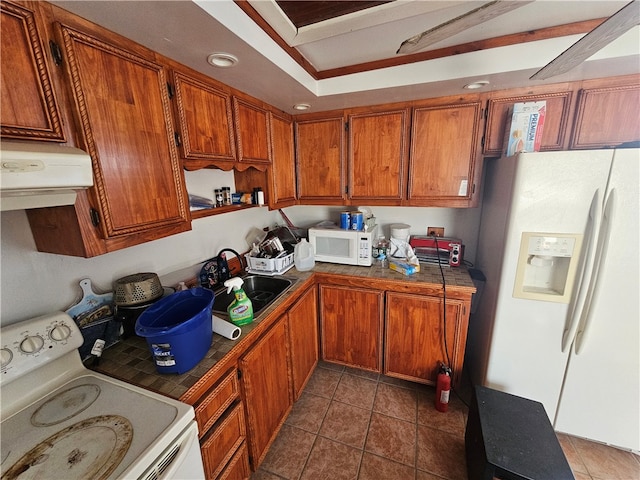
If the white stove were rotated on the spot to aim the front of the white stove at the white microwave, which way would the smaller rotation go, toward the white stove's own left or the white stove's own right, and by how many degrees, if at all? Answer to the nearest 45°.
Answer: approximately 45° to the white stove's own left

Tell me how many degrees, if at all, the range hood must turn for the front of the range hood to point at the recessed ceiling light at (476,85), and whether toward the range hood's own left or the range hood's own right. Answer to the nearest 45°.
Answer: approximately 45° to the range hood's own left

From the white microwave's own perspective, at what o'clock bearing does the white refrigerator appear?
The white refrigerator is roughly at 10 o'clock from the white microwave.

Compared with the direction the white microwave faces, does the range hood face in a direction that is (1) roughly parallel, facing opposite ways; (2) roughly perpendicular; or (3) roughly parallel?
roughly perpendicular
